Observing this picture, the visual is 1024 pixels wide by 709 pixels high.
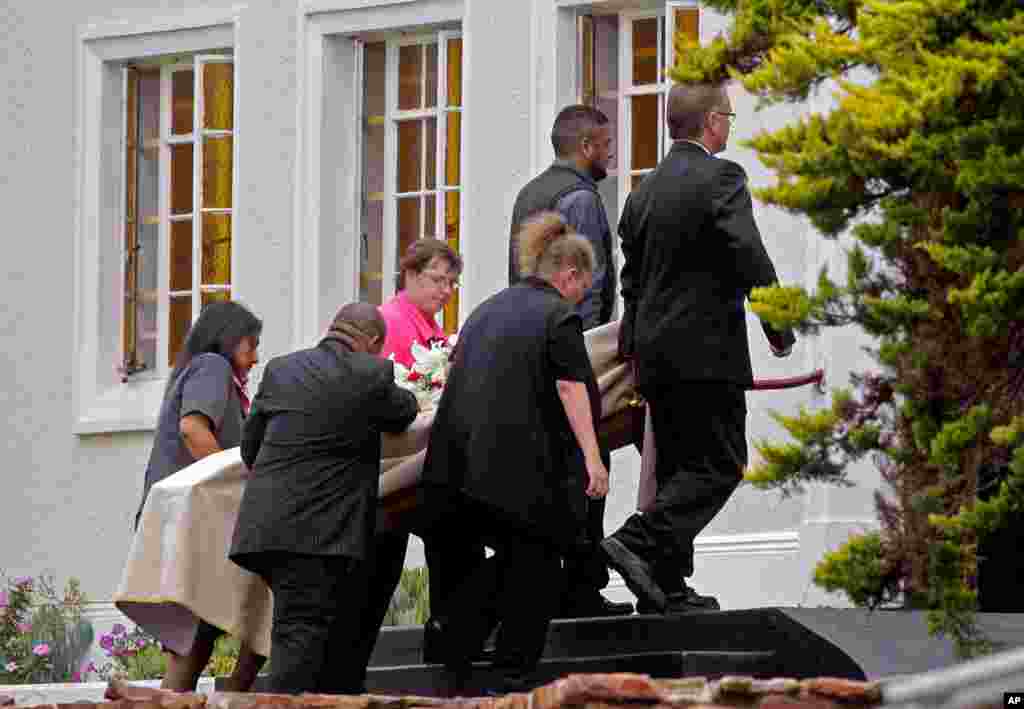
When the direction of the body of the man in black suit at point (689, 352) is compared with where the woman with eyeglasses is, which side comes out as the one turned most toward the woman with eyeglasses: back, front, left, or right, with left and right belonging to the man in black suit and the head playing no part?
left

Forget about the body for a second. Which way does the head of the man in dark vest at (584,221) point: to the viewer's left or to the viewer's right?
to the viewer's right

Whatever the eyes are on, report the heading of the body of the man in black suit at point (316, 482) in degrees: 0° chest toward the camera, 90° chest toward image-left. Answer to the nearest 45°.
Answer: approximately 225°

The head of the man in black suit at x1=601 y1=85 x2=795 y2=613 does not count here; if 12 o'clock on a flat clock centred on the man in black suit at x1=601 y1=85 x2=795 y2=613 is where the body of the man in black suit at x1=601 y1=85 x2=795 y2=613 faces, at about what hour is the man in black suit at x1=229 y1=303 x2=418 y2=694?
the man in black suit at x1=229 y1=303 x2=418 y2=694 is roughly at 7 o'clock from the man in black suit at x1=601 y1=85 x2=795 y2=613.

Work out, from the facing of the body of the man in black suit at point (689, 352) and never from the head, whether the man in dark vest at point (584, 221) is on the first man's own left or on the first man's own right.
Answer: on the first man's own left

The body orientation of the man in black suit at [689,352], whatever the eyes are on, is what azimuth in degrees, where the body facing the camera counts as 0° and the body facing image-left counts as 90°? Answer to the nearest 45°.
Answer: approximately 225°

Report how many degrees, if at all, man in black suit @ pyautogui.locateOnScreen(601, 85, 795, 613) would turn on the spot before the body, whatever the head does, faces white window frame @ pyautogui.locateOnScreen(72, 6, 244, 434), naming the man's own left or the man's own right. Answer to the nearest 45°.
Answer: approximately 90° to the man's own left
